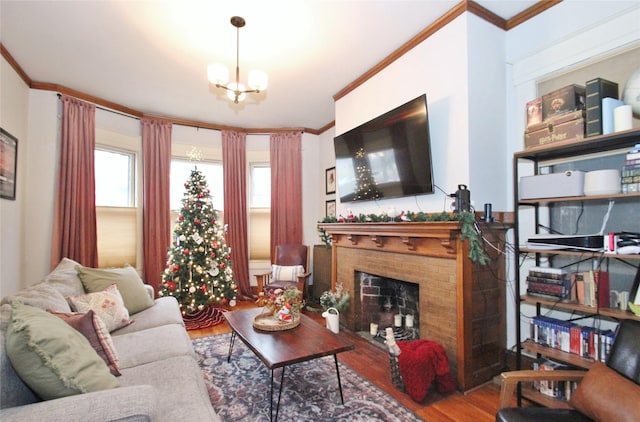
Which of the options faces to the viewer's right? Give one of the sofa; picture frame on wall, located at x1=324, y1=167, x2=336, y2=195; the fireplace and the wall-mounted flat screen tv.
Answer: the sofa

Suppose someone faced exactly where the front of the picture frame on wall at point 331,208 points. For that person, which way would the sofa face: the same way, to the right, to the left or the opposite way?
the opposite way

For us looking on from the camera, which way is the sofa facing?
facing to the right of the viewer

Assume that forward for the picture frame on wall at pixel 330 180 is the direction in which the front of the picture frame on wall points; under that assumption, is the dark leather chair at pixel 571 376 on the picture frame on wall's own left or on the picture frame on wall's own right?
on the picture frame on wall's own left

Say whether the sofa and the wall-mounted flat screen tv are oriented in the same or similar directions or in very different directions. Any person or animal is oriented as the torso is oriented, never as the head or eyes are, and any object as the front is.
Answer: very different directions
